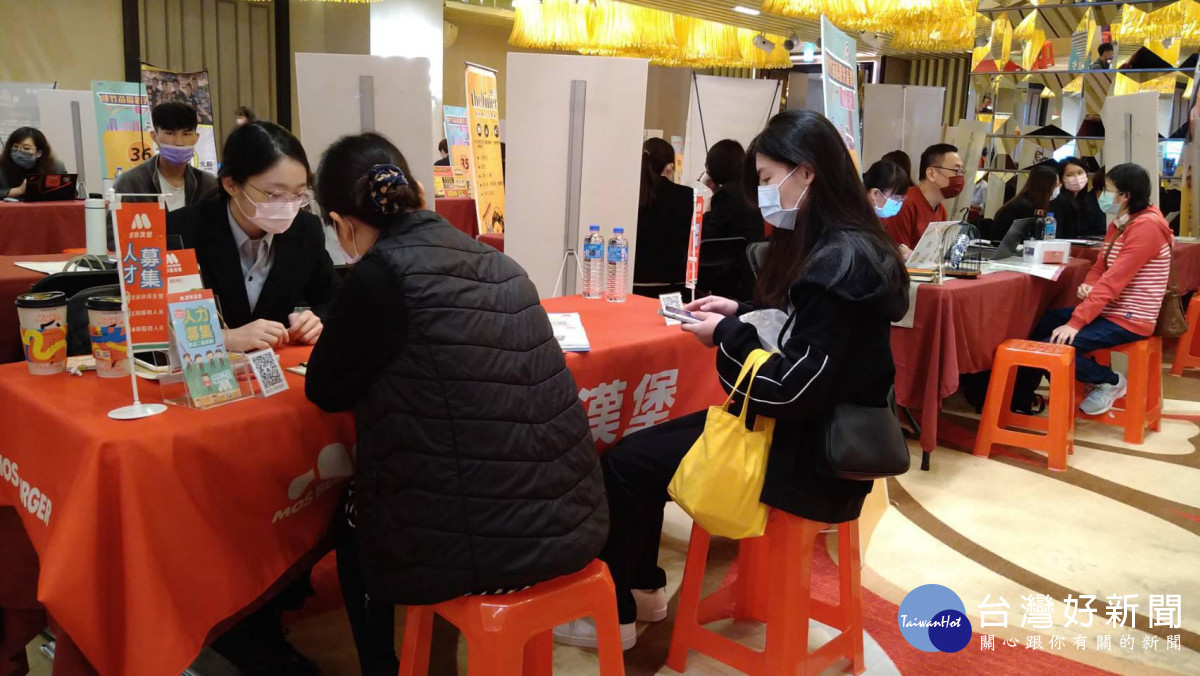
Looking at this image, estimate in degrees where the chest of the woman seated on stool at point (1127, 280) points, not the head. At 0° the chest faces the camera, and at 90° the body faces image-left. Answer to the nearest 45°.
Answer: approximately 90°

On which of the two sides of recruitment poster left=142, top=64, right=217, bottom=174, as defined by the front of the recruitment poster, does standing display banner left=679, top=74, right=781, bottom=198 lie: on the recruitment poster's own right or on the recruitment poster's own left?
on the recruitment poster's own left

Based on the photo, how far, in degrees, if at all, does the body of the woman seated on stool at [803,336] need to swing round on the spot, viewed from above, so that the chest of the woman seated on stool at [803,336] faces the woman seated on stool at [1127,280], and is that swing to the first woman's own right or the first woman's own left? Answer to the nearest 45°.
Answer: approximately 135° to the first woman's own right

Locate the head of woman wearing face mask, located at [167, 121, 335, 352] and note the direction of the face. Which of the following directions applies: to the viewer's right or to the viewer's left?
to the viewer's right

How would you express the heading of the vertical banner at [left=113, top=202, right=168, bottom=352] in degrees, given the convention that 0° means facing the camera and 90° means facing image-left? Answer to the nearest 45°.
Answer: approximately 0°

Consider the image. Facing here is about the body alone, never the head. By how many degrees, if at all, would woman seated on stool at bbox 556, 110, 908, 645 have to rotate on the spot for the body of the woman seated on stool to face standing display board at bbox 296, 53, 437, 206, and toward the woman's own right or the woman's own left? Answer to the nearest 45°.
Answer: approximately 45° to the woman's own right

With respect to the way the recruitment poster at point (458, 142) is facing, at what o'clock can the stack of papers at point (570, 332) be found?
The stack of papers is roughly at 12 o'clock from the recruitment poster.
